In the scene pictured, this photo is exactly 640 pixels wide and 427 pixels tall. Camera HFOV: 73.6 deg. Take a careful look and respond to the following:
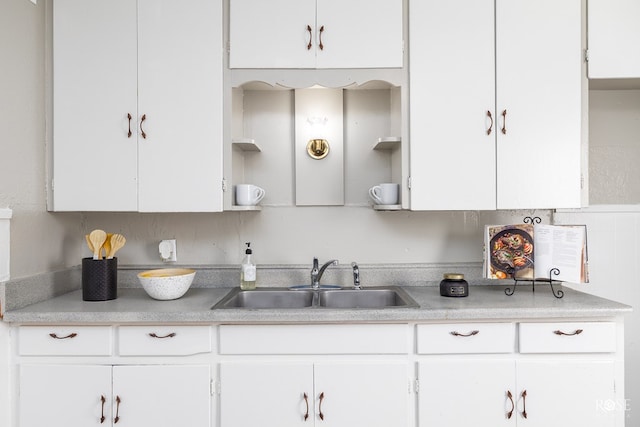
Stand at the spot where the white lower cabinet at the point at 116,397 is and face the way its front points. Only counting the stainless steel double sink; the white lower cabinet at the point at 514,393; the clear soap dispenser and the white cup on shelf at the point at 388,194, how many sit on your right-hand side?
0

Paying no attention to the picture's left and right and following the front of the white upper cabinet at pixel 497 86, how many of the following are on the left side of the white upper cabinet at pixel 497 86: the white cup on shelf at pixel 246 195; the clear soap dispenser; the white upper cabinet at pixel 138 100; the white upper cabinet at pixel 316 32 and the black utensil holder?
0

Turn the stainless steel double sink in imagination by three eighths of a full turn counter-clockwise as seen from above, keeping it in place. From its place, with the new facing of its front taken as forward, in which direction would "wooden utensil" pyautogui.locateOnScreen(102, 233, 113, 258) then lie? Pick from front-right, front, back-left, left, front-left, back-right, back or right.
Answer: back-left

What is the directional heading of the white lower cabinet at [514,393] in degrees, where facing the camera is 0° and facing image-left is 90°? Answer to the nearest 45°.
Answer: approximately 0°

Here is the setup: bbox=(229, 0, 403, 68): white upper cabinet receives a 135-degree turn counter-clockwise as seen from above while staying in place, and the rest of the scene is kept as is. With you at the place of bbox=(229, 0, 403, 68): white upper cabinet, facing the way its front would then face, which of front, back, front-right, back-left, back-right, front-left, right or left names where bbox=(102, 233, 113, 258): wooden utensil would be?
back-left

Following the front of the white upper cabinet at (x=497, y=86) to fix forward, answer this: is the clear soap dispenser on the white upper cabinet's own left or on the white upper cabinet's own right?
on the white upper cabinet's own right

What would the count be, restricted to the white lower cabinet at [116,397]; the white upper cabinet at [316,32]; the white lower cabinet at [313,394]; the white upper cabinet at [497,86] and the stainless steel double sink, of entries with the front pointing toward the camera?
5

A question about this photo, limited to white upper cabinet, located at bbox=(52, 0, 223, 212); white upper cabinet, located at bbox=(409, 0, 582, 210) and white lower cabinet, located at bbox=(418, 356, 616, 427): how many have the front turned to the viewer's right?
0

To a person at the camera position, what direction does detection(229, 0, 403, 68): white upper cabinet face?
facing the viewer

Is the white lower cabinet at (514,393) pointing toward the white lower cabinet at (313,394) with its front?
no

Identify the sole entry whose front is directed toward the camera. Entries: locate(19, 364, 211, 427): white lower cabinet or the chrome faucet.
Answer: the white lower cabinet

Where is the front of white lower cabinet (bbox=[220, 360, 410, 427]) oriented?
toward the camera

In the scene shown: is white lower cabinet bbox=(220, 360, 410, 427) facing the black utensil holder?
no

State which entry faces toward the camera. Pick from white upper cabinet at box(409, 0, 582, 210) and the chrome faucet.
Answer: the white upper cabinet

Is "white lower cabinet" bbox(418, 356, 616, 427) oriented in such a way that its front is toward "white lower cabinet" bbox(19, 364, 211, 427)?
no

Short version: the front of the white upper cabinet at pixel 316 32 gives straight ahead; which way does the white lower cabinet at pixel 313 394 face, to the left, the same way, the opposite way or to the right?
the same way
